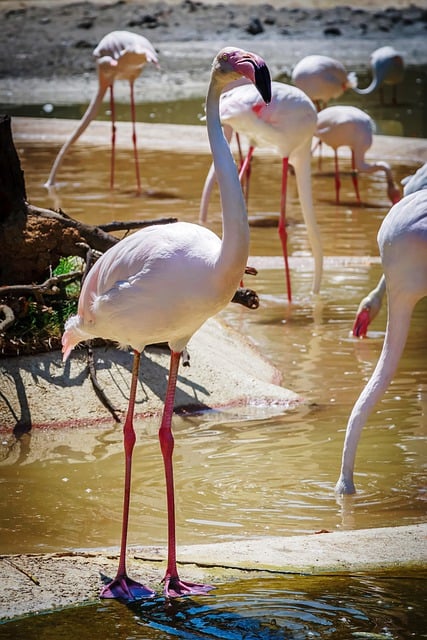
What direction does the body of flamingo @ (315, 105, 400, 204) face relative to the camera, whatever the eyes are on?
to the viewer's right

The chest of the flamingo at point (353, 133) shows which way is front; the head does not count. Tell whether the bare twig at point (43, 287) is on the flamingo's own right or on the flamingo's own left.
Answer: on the flamingo's own right

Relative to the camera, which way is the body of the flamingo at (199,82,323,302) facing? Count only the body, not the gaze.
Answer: to the viewer's right

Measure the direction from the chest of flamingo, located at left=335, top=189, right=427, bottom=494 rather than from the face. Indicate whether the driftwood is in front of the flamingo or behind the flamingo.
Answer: in front

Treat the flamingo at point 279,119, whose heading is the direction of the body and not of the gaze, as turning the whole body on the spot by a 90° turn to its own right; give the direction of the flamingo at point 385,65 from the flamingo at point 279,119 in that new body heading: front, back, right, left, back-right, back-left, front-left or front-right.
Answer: back
